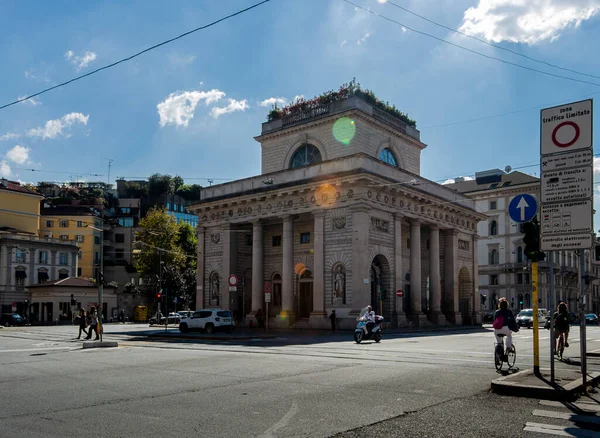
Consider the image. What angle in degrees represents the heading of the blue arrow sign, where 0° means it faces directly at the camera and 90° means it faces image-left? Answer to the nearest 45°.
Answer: approximately 0°

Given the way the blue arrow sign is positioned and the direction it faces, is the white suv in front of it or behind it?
behind

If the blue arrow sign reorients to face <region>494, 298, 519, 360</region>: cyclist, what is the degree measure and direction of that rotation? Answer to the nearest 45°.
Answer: approximately 180°
